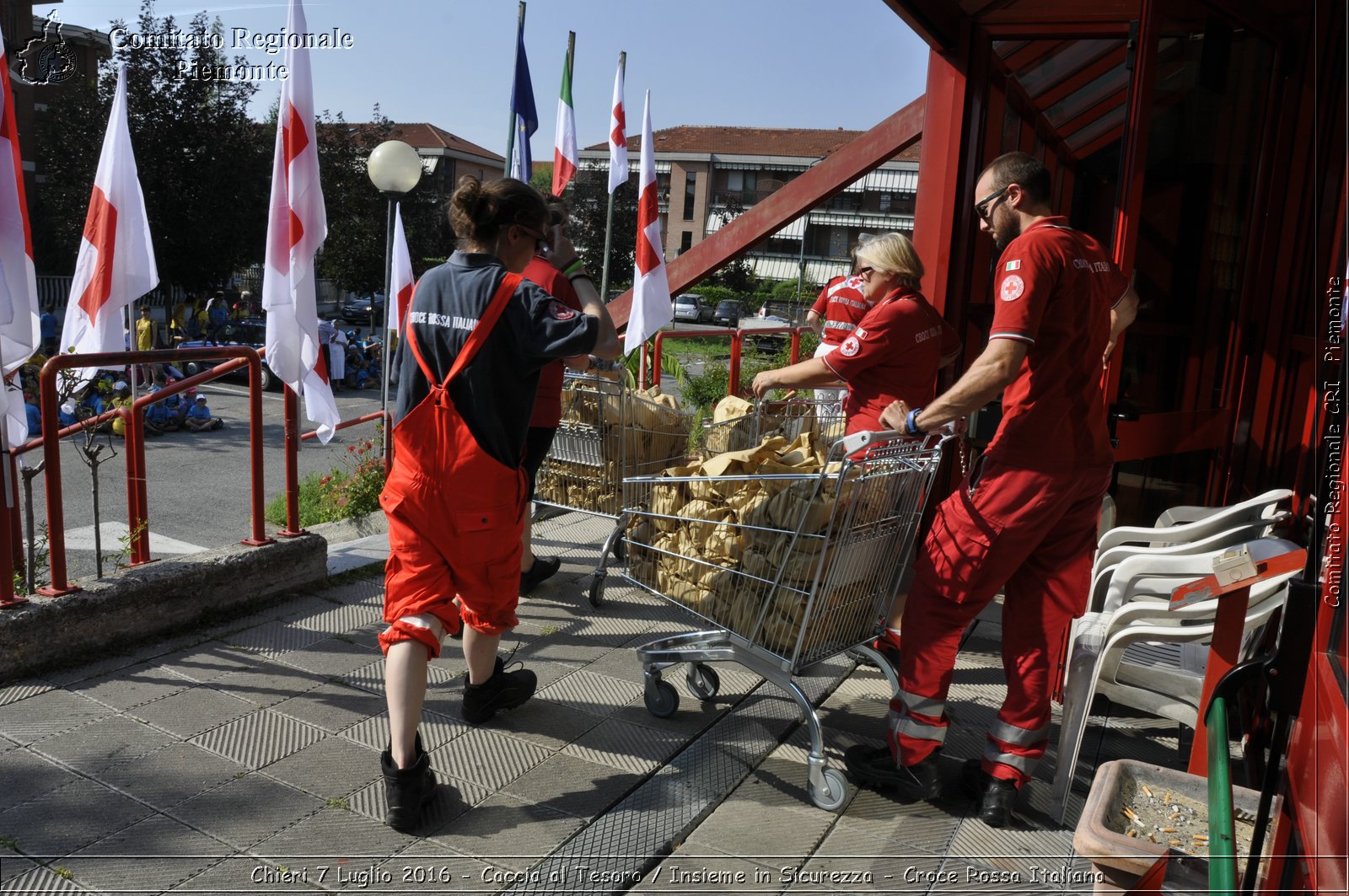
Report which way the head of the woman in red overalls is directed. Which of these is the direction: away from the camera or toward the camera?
away from the camera

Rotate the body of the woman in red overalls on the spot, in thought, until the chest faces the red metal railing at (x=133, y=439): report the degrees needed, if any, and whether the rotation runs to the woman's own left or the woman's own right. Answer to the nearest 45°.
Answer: approximately 90° to the woman's own left

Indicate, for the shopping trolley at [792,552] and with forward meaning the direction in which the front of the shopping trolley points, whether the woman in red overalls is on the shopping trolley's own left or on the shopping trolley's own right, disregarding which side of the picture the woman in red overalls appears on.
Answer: on the shopping trolley's own left

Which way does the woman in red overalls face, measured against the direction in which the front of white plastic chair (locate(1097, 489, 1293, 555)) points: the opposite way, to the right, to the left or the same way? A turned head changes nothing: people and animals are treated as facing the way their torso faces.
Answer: to the right

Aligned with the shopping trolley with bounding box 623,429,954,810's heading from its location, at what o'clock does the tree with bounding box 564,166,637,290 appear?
The tree is roughly at 1 o'clock from the shopping trolley.

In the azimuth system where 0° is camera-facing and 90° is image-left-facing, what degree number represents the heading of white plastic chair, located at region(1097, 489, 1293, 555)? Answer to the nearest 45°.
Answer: approximately 90°

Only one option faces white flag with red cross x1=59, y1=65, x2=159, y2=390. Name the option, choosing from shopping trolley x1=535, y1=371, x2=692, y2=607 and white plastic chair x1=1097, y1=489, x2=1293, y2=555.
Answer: the white plastic chair

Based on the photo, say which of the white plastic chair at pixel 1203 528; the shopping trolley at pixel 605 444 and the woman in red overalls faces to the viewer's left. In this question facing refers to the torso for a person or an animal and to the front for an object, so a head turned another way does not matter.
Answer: the white plastic chair

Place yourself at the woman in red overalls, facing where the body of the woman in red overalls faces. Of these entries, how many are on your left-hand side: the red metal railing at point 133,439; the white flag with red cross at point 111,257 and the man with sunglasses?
2

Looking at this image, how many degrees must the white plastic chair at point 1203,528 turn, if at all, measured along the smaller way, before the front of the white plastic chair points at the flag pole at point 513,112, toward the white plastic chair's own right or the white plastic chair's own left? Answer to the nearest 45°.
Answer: approximately 45° to the white plastic chair's own right

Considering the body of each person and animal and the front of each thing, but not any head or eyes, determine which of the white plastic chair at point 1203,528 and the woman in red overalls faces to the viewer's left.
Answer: the white plastic chair
